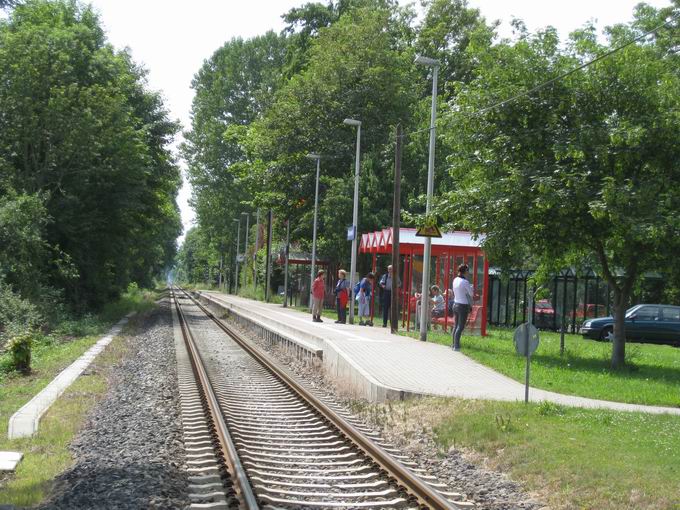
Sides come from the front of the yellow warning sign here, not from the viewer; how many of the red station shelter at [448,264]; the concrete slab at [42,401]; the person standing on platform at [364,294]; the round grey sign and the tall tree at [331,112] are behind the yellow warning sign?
3

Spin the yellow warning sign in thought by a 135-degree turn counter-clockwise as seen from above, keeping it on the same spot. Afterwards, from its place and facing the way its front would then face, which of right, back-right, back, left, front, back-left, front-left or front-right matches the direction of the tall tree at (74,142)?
left

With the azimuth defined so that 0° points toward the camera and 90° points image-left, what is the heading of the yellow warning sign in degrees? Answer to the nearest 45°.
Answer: approximately 0°

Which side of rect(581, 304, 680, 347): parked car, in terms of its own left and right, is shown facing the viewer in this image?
left

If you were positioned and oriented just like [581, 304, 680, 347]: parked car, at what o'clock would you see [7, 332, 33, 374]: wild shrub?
The wild shrub is roughly at 10 o'clock from the parked car.
